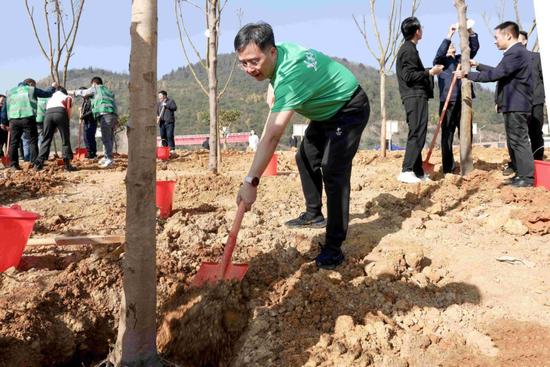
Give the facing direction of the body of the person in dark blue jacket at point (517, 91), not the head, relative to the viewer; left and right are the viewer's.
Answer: facing to the left of the viewer

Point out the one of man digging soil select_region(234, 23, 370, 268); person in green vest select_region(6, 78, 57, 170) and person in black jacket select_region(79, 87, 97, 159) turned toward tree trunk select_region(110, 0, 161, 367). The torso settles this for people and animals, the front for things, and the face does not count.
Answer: the man digging soil

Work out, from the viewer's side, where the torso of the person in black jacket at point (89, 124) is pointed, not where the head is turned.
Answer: to the viewer's left

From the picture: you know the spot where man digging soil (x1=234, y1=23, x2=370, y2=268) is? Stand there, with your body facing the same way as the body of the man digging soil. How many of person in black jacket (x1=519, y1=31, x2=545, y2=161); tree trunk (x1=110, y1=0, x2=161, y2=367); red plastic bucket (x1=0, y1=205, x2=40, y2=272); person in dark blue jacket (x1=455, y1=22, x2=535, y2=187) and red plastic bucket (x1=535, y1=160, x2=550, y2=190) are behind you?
3

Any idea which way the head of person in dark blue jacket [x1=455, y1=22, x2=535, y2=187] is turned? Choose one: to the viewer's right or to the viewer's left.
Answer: to the viewer's left
